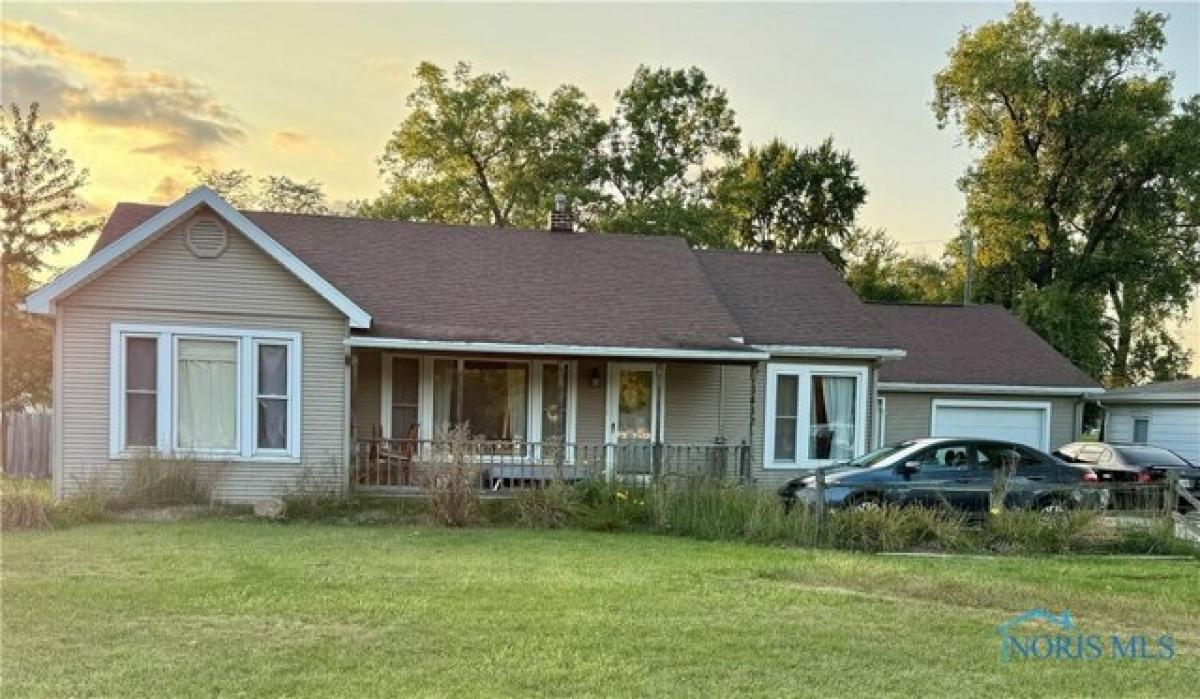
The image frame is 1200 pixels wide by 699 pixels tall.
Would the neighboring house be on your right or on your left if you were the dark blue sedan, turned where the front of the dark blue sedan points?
on your right

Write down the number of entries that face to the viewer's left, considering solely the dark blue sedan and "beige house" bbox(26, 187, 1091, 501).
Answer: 1

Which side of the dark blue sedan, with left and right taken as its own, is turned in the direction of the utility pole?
right

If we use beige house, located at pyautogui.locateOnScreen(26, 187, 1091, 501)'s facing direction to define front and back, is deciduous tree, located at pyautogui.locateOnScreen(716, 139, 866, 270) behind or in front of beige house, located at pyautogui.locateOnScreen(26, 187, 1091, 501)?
behind

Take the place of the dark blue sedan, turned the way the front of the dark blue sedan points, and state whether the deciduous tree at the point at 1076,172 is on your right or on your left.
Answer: on your right

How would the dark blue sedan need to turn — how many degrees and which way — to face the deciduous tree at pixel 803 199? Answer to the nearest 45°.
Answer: approximately 90° to its right

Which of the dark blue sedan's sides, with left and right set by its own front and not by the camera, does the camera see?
left

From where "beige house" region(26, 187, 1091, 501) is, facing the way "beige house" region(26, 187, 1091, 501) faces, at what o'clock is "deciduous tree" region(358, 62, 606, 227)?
The deciduous tree is roughly at 6 o'clock from the beige house.

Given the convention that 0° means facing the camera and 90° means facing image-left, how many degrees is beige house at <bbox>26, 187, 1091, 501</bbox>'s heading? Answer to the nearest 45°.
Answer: approximately 0°

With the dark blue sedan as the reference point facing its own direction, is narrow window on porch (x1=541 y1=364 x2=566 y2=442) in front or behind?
in front

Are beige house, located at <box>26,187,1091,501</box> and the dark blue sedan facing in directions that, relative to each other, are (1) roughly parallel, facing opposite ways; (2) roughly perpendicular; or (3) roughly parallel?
roughly perpendicular
